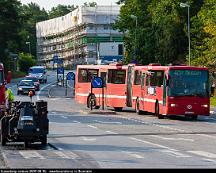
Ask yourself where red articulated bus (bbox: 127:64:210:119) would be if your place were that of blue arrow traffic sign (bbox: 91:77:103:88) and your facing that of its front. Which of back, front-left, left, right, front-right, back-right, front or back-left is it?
front-left

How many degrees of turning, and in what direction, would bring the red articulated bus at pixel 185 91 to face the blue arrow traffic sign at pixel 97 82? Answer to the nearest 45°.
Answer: approximately 180°

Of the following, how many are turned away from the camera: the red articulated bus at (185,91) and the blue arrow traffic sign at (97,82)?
0

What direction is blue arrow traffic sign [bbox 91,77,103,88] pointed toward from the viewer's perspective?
toward the camera

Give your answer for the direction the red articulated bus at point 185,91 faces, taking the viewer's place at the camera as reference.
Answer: facing the viewer and to the right of the viewer
